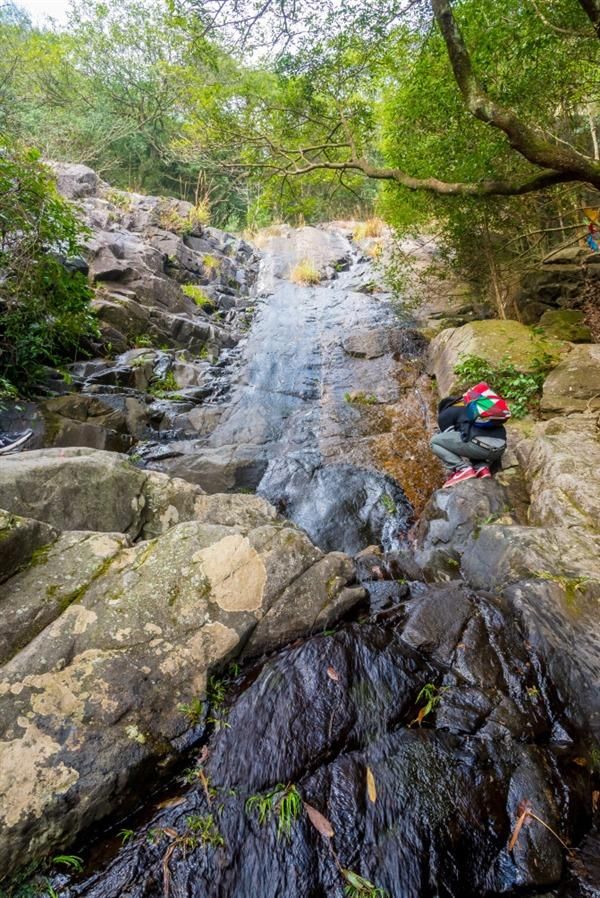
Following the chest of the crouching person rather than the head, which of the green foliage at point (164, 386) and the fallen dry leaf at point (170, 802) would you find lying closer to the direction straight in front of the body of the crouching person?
the green foliage

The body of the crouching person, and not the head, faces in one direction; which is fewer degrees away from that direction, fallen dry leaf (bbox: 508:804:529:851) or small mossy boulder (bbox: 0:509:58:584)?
the small mossy boulder

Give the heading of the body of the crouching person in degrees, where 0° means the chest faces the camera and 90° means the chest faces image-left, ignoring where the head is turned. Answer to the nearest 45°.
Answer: approximately 90°

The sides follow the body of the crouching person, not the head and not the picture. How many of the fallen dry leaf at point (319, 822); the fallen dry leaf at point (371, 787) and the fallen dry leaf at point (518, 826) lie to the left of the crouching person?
3

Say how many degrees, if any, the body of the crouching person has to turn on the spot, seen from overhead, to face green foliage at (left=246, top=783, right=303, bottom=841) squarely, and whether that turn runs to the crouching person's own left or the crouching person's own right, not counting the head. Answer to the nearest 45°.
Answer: approximately 90° to the crouching person's own left

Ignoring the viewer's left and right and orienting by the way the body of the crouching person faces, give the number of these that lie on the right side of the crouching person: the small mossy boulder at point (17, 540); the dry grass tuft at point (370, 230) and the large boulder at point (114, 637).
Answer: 1

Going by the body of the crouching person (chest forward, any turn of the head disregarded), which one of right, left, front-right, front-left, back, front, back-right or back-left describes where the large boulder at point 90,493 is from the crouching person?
front-left

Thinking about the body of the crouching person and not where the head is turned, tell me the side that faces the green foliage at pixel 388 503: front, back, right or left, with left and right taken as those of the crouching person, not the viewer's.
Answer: front

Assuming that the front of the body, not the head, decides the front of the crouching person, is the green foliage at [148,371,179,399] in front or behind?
in front

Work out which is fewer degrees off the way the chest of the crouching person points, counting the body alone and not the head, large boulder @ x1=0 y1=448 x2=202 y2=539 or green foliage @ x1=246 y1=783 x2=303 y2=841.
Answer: the large boulder

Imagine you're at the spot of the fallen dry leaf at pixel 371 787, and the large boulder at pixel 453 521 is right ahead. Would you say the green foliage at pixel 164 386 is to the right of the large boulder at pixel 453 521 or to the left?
left

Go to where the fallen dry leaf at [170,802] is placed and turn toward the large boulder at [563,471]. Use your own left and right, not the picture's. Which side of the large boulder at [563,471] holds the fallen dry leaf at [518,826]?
right
